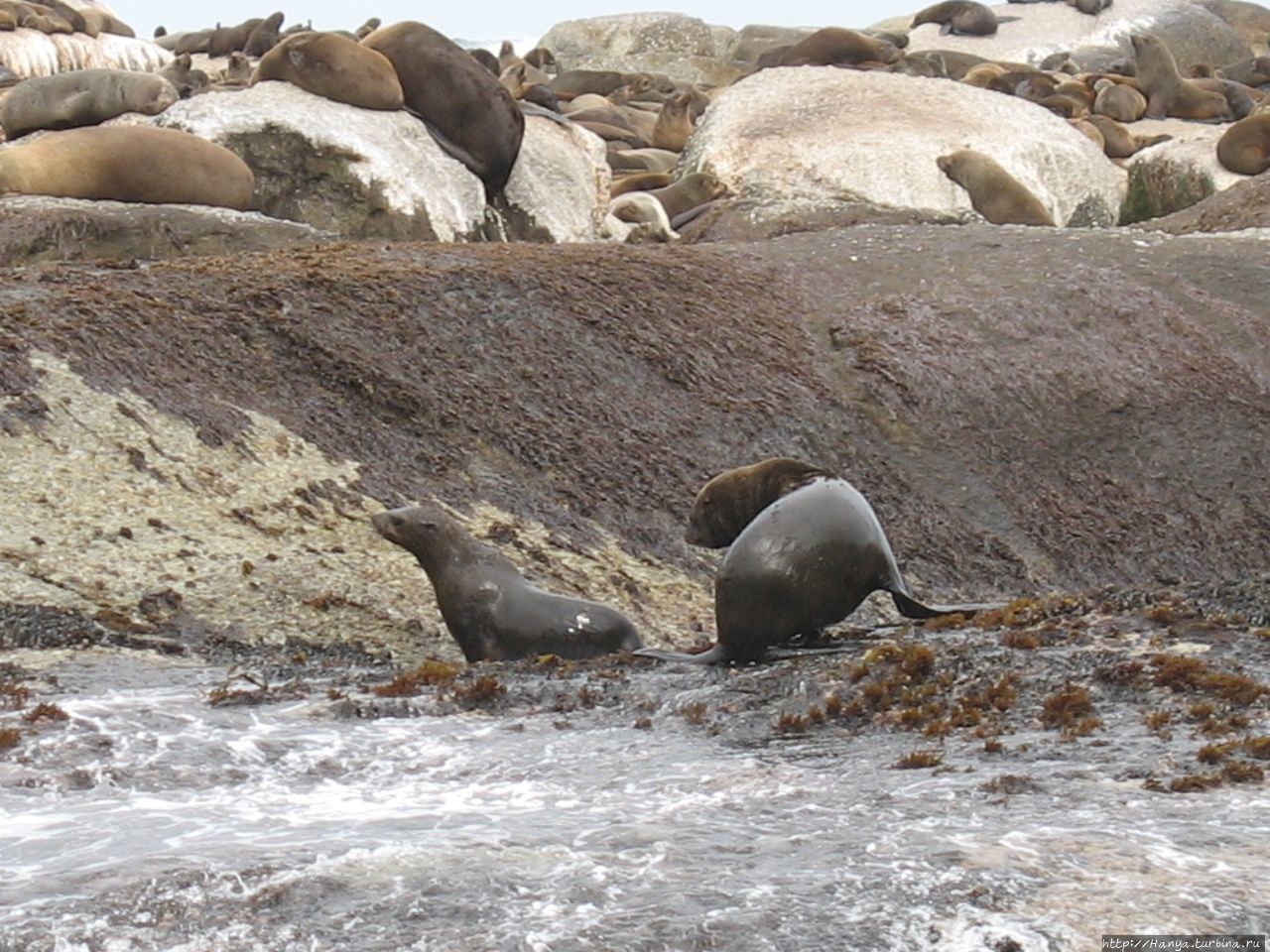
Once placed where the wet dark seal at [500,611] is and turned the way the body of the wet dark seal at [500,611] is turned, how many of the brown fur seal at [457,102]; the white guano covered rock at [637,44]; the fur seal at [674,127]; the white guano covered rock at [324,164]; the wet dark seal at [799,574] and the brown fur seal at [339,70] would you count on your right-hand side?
5

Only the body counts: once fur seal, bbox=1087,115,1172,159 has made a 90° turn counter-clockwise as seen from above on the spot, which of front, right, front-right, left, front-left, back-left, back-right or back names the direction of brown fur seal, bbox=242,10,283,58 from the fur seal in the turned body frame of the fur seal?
right

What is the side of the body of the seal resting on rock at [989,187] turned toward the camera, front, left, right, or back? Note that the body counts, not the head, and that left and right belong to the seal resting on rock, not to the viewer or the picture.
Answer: left

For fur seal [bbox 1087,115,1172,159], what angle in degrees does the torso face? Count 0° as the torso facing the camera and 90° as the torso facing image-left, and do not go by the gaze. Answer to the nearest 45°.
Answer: approximately 90°

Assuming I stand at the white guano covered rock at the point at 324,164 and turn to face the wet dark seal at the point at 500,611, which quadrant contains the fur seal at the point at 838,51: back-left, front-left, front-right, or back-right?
back-left

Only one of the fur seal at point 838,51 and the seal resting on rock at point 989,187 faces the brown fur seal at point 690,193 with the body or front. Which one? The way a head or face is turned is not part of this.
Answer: the seal resting on rock

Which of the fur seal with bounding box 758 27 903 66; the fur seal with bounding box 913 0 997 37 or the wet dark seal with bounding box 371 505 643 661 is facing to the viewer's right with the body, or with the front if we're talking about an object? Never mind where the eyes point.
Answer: the fur seal with bounding box 758 27 903 66

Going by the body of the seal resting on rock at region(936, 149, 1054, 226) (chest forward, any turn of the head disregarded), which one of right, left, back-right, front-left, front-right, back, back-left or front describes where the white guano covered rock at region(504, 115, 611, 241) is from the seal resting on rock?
front-left

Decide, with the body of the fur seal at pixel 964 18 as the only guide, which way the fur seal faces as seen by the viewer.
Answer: to the viewer's left

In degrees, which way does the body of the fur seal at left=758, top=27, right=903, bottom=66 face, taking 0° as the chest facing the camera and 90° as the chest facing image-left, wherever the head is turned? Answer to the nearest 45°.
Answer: approximately 270°

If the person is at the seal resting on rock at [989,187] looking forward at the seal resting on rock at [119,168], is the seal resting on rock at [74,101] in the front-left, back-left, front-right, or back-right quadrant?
front-right

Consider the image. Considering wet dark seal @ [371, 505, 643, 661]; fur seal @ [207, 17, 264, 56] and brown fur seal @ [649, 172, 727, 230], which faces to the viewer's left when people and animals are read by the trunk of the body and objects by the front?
the wet dark seal
